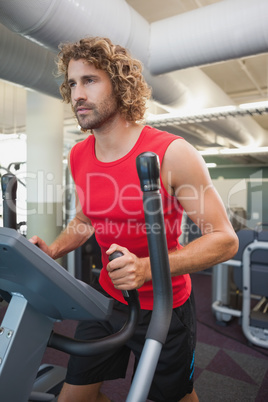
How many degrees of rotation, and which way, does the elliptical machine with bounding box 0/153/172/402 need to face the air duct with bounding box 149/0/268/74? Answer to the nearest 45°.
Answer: approximately 180°

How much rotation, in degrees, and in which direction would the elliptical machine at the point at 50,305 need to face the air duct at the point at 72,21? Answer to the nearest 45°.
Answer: approximately 135° to its right

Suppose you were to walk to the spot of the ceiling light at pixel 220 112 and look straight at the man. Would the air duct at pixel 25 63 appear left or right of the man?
right

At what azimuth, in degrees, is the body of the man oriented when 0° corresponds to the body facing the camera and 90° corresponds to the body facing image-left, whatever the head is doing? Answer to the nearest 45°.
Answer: approximately 45°

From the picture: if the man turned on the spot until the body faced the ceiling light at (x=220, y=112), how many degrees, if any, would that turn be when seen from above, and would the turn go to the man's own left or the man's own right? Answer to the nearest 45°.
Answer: approximately 135° to the man's own right

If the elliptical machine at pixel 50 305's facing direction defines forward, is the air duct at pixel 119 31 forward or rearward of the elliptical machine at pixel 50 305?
rearward

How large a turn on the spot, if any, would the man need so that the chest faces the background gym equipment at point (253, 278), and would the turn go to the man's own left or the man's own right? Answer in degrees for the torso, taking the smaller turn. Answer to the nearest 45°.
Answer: approximately 180°
